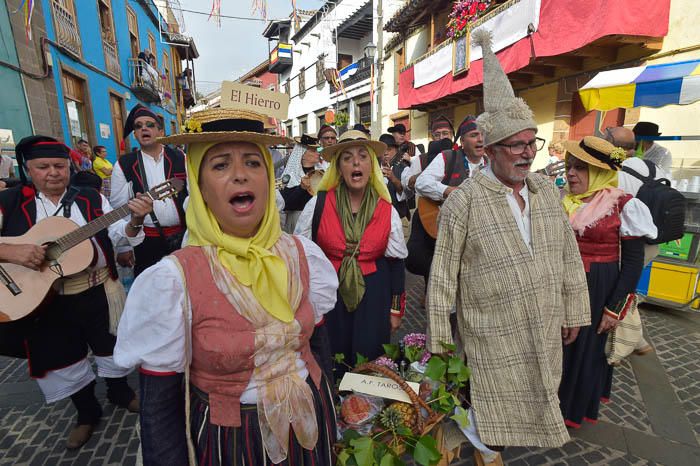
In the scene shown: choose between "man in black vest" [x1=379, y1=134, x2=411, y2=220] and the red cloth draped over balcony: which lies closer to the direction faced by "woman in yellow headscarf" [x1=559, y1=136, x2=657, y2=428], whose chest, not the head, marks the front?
the man in black vest

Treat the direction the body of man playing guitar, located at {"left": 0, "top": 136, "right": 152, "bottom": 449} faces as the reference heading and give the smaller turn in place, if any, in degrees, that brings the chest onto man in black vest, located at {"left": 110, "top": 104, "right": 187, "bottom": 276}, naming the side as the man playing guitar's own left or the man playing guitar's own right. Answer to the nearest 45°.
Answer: approximately 135° to the man playing guitar's own left

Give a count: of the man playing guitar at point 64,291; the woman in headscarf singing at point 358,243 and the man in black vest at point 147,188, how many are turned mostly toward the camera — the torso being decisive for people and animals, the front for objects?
3

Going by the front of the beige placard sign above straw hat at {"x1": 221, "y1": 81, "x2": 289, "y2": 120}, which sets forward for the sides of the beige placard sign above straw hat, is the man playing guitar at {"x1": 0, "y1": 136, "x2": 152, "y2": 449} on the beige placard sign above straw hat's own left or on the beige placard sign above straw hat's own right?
on the beige placard sign above straw hat's own right

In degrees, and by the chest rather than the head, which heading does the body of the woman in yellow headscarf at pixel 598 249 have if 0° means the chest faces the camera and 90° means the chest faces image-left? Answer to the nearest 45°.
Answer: approximately 45°

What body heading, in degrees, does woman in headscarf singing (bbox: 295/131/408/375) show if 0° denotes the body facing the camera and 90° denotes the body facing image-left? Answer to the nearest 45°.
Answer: approximately 0°

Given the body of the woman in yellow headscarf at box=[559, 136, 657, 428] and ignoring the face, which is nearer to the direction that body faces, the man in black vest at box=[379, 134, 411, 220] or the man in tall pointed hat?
the man in tall pointed hat
